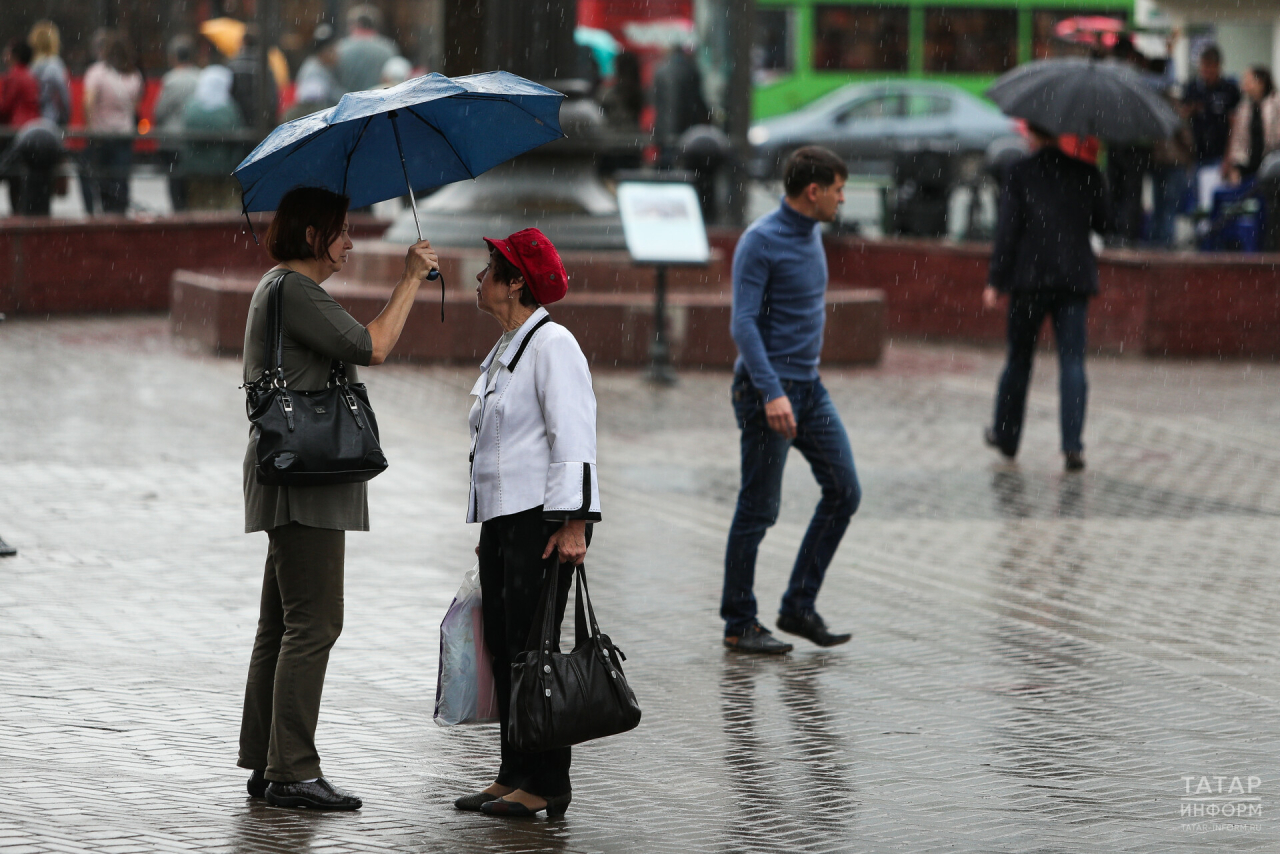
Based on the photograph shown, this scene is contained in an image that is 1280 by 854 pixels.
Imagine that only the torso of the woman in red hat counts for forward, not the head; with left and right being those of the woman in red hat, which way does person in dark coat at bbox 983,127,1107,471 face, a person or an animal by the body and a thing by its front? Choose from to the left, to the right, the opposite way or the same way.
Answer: to the right

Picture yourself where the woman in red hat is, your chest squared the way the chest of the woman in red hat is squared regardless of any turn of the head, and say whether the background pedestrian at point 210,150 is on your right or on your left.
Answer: on your right

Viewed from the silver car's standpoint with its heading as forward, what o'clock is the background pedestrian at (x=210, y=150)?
The background pedestrian is roughly at 10 o'clock from the silver car.

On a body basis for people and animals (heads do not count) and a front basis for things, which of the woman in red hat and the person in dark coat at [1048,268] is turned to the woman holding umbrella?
the woman in red hat

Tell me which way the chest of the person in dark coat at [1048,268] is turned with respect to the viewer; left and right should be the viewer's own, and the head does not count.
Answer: facing away from the viewer

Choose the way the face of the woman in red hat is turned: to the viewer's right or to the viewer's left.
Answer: to the viewer's left

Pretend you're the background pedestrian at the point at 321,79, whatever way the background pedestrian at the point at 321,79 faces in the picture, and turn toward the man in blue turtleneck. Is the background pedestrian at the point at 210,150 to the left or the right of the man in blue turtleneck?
right

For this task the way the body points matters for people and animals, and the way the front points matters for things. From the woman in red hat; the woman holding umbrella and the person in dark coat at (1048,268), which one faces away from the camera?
the person in dark coat

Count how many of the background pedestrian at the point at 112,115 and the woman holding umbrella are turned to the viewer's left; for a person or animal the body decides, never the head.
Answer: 0

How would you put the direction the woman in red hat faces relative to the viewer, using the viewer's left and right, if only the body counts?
facing to the left of the viewer

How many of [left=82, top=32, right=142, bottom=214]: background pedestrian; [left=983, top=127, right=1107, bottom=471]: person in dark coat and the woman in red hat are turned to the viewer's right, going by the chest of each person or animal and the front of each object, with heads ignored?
0

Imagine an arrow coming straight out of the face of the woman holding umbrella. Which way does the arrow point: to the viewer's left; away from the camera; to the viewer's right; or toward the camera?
to the viewer's right
